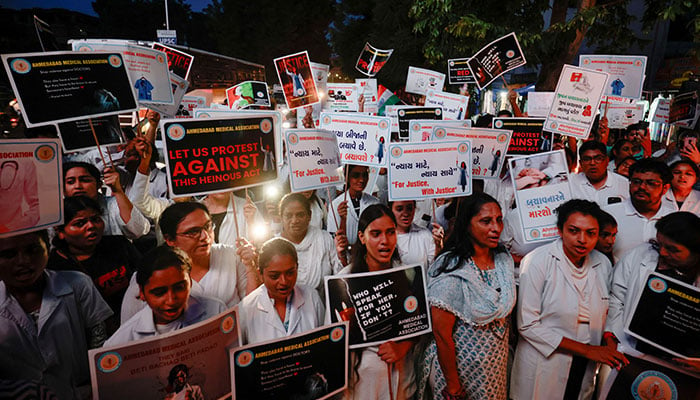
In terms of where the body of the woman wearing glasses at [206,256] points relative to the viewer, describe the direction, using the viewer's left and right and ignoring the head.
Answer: facing the viewer and to the right of the viewer

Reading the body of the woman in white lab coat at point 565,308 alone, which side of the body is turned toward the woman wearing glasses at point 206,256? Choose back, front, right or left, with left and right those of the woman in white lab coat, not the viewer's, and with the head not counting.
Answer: right

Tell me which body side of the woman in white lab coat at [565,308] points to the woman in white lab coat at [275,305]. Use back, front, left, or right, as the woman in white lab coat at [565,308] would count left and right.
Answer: right

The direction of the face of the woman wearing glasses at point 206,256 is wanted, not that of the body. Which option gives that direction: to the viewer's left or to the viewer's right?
to the viewer's right

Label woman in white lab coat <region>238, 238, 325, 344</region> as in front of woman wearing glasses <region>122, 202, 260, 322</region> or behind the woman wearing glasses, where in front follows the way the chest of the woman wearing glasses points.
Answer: in front

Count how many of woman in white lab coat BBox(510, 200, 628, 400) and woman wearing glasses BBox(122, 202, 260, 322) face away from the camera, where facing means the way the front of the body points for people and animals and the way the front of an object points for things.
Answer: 0

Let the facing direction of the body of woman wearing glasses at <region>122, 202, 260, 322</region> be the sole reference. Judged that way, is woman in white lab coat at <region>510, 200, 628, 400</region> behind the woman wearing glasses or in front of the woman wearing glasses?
in front
